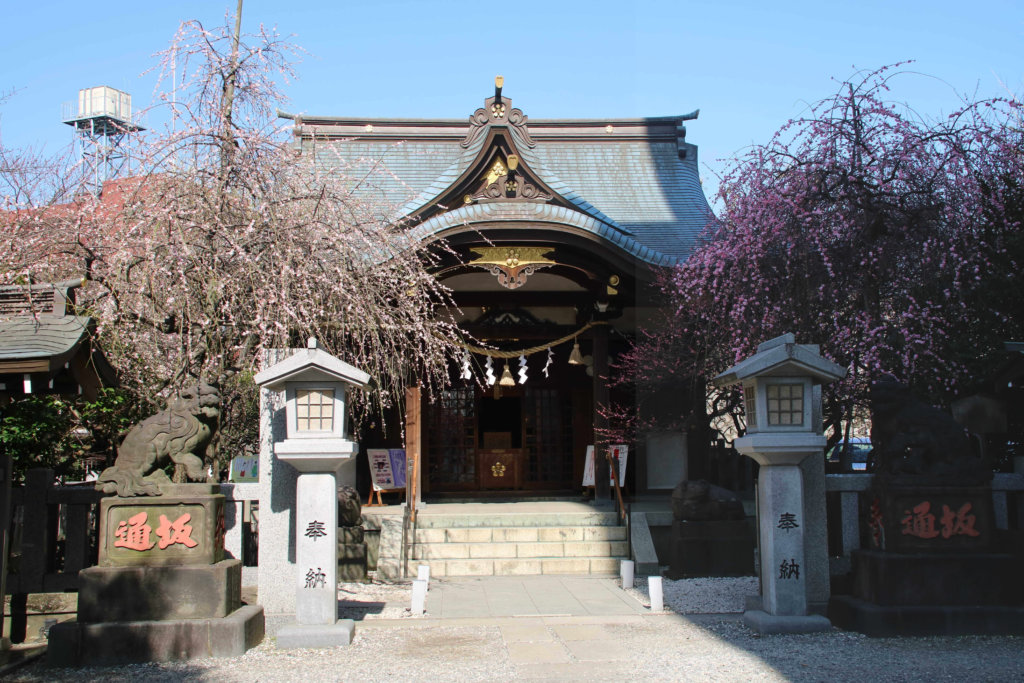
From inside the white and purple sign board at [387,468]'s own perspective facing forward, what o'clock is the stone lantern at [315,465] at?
The stone lantern is roughly at 12 o'clock from the white and purple sign board.

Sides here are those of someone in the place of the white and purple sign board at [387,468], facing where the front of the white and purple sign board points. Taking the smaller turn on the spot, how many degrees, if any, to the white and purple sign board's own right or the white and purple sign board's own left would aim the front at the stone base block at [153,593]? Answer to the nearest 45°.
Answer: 0° — it already faces it

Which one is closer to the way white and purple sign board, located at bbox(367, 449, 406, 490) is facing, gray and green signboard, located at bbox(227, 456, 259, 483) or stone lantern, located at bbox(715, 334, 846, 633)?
the stone lantern

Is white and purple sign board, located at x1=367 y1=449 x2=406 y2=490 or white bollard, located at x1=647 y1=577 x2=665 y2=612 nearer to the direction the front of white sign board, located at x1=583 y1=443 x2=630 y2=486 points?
the white bollard

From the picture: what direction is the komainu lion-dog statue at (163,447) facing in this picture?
to the viewer's right

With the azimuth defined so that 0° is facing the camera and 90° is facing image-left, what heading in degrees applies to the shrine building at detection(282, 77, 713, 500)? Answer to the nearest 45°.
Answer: approximately 0°

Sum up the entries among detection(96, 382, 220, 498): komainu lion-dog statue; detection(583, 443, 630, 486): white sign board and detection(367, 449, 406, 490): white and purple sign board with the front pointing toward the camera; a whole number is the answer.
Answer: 2

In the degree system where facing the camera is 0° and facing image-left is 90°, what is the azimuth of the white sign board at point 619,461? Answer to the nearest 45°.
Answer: approximately 0°
